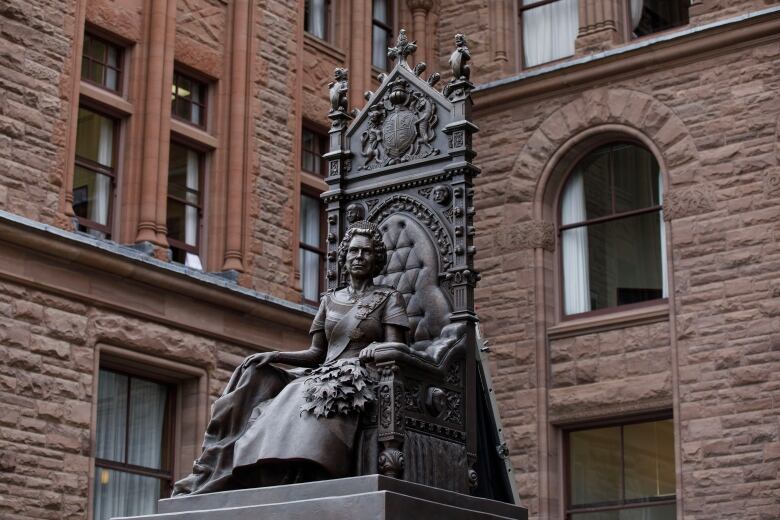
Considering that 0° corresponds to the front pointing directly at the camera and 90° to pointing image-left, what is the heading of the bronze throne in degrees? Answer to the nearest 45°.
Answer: approximately 45°
